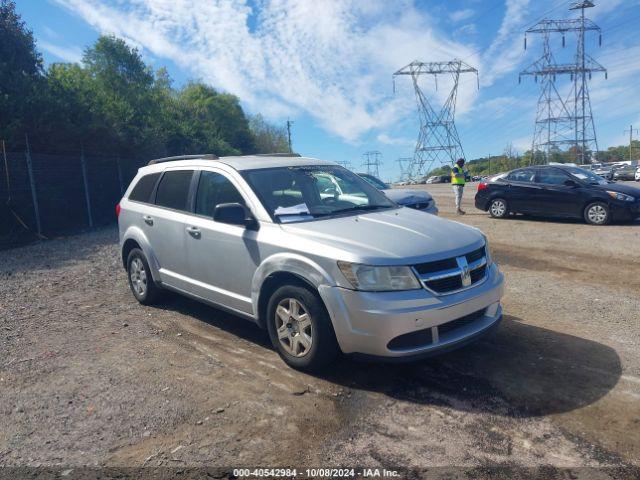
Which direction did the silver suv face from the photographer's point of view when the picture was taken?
facing the viewer and to the right of the viewer

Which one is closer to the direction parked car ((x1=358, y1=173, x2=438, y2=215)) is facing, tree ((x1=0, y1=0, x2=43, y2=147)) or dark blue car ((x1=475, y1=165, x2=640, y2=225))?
the dark blue car

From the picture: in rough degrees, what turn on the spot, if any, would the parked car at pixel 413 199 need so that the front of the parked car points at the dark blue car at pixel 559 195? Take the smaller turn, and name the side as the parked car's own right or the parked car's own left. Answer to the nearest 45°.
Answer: approximately 45° to the parked car's own left

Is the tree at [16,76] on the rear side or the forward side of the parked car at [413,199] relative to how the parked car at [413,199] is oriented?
on the rear side

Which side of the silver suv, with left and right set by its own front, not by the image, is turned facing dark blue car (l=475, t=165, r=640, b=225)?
left

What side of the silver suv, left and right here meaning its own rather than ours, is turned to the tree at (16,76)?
back

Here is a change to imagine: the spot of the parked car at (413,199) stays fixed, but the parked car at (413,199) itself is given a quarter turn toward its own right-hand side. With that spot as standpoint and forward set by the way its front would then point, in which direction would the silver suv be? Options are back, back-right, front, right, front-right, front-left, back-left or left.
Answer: front

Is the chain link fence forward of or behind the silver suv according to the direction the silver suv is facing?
behind

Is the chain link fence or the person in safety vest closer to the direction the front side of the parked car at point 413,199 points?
the person in safety vest

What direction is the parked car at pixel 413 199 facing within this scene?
to the viewer's right

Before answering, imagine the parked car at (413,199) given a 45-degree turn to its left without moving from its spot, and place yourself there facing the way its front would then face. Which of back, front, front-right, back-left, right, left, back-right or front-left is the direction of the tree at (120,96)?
left
